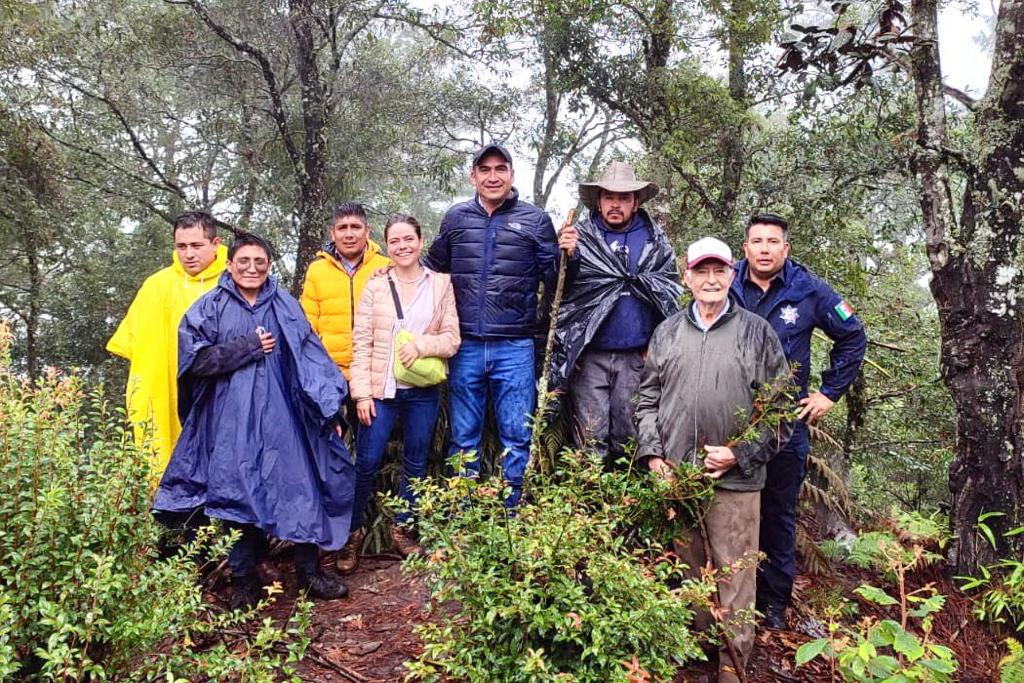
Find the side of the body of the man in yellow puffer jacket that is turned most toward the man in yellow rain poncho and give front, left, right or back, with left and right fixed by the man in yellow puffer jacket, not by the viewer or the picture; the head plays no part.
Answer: right

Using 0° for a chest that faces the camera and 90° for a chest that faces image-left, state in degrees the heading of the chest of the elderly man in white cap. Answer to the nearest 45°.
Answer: approximately 0°

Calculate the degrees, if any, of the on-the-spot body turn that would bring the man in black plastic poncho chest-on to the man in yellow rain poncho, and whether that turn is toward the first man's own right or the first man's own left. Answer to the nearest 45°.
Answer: approximately 90° to the first man's own right

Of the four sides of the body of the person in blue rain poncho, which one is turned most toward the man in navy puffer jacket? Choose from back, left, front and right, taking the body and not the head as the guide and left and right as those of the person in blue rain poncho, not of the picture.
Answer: left

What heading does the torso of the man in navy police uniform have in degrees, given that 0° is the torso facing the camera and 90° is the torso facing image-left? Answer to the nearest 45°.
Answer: approximately 45°

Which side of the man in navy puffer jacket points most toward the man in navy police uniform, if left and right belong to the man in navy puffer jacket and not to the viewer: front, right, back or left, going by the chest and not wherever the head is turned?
left

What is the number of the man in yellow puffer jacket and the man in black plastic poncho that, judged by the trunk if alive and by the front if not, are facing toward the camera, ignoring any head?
2
